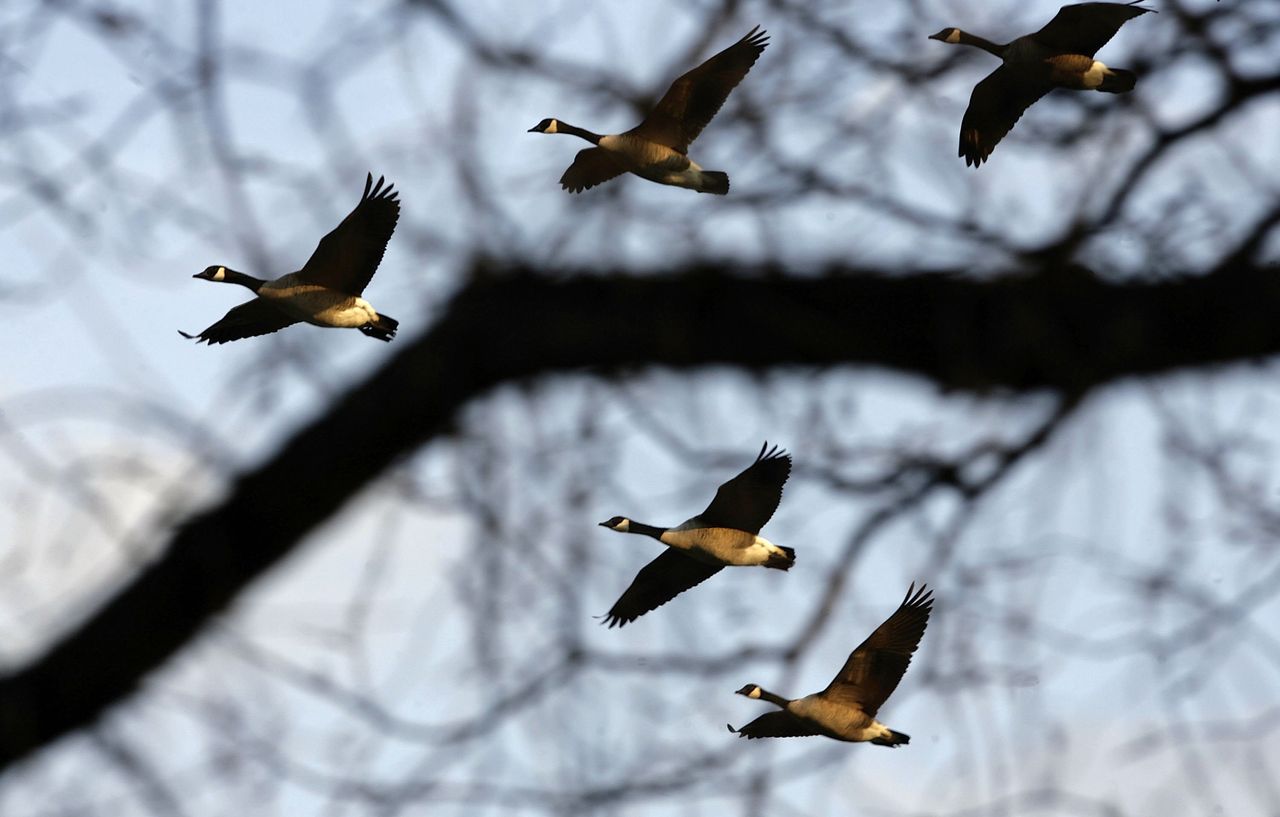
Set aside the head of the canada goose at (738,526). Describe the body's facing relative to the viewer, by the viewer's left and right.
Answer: facing to the left of the viewer

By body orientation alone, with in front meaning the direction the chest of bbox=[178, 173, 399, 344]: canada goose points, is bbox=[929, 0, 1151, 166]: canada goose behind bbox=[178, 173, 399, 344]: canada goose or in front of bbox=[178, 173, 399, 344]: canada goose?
behind

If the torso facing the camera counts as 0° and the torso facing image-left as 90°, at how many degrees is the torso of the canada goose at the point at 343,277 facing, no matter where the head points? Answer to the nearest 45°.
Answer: approximately 90°

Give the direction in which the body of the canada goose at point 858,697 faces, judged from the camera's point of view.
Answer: to the viewer's left

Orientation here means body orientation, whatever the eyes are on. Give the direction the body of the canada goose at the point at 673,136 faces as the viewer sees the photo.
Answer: to the viewer's left

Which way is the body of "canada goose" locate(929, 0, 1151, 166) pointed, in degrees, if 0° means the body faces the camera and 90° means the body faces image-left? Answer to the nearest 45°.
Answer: approximately 90°
